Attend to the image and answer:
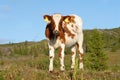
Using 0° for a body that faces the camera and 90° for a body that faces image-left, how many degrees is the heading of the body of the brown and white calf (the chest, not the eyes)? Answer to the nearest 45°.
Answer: approximately 45°
